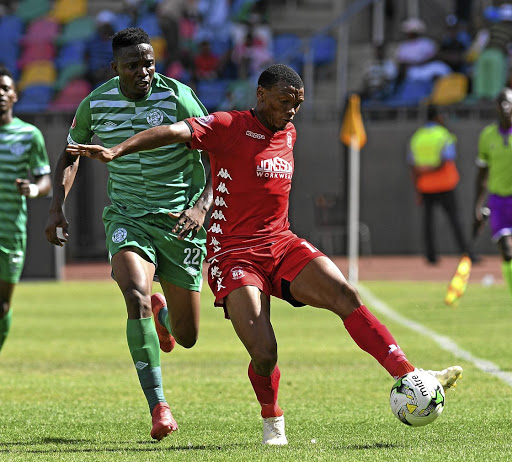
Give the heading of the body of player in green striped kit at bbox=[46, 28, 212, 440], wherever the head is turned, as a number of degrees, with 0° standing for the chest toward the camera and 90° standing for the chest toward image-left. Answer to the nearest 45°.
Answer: approximately 0°

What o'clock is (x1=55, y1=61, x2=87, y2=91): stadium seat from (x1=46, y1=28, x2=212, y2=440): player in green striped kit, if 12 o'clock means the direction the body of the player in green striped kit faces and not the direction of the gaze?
The stadium seat is roughly at 6 o'clock from the player in green striped kit.

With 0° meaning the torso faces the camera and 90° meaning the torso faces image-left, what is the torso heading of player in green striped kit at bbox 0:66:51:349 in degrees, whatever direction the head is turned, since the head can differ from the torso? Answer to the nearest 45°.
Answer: approximately 0°

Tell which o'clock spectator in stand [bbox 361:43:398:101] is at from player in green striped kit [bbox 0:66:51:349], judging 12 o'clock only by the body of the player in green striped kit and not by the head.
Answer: The spectator in stand is roughly at 7 o'clock from the player in green striped kit.

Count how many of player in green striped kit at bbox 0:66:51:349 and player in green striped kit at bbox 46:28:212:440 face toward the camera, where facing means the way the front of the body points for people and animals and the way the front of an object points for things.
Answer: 2

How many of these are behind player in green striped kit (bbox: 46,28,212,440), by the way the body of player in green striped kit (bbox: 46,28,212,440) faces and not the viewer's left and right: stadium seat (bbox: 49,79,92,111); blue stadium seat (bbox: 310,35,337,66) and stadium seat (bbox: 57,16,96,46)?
3

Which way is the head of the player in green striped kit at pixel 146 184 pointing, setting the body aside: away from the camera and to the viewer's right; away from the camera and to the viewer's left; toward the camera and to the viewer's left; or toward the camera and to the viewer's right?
toward the camera and to the viewer's right

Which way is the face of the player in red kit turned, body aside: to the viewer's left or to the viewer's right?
to the viewer's right
